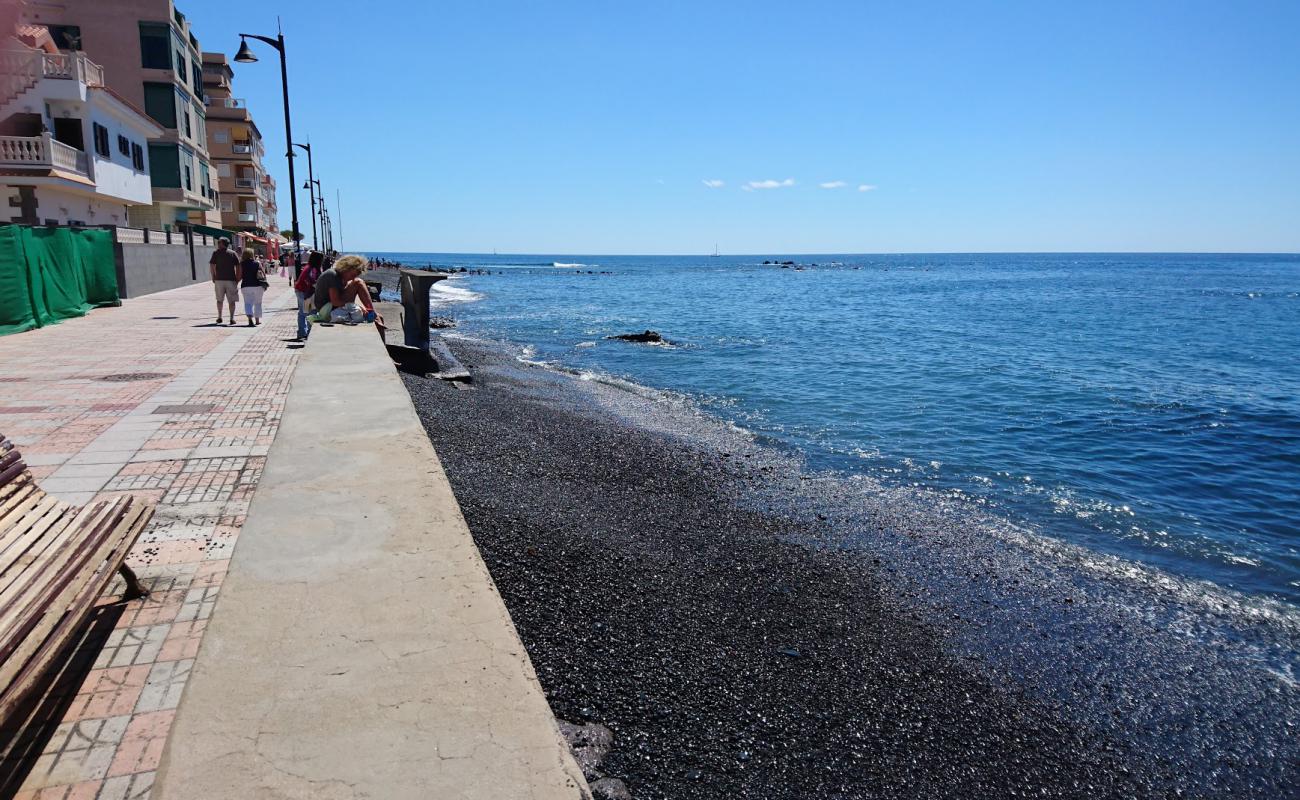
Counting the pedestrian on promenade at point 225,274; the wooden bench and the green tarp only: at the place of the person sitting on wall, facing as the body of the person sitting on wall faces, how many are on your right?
1

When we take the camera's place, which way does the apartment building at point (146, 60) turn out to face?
facing to the right of the viewer

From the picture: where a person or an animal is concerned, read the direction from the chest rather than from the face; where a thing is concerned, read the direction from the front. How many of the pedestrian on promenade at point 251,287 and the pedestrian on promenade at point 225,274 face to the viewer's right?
0

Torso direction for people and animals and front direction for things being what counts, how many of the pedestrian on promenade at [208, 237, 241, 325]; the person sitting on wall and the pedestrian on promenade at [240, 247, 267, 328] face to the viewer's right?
1

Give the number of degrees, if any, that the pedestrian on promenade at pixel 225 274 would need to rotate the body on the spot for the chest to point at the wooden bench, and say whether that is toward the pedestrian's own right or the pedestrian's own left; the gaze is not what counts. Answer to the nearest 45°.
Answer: approximately 180°

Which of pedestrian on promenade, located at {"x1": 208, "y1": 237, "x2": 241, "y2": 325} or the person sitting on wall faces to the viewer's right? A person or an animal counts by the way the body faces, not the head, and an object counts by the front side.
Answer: the person sitting on wall

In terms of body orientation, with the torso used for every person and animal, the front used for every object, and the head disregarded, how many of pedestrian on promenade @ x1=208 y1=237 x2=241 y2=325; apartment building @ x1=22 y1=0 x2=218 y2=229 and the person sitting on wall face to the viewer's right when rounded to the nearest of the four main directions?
2

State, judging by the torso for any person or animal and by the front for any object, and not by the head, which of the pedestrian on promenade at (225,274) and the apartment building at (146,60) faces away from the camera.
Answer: the pedestrian on promenade

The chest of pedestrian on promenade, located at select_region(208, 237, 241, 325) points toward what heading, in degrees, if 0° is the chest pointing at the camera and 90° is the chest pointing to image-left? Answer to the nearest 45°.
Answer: approximately 180°

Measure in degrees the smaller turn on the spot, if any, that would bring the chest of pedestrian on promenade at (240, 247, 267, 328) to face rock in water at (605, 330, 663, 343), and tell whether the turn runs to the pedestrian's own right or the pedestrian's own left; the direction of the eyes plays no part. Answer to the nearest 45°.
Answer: approximately 45° to the pedestrian's own right

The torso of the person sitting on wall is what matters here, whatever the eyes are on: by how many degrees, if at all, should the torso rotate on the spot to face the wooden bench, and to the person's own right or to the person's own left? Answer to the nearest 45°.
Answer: approximately 90° to the person's own right

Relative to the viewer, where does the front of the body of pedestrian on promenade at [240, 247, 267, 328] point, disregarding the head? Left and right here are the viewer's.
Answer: facing away from the viewer

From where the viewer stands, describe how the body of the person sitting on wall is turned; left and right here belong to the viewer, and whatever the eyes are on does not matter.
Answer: facing to the right of the viewer

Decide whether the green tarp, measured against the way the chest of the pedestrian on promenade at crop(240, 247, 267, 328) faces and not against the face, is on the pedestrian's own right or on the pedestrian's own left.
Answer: on the pedestrian's own left
